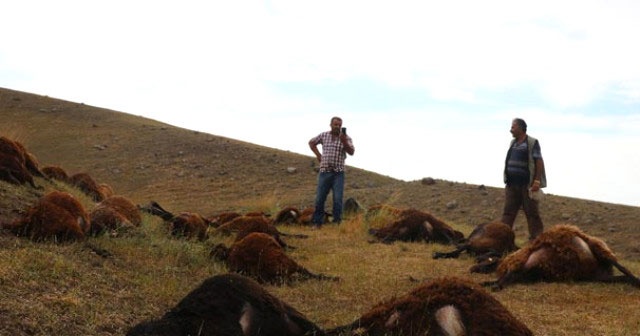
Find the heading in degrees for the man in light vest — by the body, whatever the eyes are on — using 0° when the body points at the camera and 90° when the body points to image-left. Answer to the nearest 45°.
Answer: approximately 45°

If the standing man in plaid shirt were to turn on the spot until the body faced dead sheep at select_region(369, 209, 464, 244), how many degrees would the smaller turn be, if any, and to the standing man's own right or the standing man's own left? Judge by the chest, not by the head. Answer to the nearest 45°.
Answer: approximately 45° to the standing man's own left

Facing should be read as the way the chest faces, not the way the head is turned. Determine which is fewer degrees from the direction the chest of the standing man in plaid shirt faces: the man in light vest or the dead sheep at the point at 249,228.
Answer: the dead sheep

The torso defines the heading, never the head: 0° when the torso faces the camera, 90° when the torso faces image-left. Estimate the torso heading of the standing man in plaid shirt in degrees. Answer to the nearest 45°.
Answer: approximately 0°

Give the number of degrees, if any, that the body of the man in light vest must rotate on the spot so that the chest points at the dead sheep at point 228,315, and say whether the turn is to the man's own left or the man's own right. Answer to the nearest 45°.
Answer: approximately 45° to the man's own left

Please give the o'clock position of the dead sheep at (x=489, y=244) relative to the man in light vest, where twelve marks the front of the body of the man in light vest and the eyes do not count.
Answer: The dead sheep is roughly at 11 o'clock from the man in light vest.

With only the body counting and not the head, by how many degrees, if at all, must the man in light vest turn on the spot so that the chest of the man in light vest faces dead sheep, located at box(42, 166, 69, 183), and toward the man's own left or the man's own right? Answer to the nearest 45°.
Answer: approximately 45° to the man's own right
